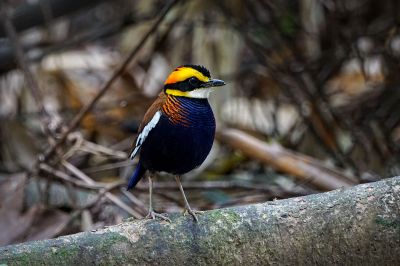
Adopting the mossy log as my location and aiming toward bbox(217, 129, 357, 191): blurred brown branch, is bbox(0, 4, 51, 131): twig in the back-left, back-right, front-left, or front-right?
front-left

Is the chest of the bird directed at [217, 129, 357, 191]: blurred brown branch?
no

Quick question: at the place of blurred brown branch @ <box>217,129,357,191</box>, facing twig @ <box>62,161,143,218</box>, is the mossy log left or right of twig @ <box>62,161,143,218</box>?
left

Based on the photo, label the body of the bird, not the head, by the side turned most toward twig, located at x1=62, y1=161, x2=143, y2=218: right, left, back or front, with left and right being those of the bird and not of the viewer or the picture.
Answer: back

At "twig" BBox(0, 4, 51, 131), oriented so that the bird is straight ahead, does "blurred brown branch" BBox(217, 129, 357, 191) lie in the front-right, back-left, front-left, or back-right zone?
front-left

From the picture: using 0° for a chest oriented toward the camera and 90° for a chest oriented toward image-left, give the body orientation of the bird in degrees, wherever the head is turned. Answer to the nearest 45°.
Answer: approximately 315°

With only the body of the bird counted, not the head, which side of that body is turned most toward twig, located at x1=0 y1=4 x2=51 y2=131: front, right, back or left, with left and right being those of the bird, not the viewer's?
back

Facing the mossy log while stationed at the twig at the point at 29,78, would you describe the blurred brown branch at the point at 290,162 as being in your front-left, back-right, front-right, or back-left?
front-left
